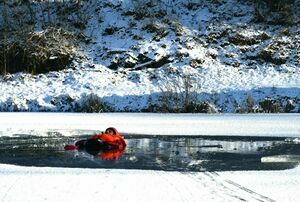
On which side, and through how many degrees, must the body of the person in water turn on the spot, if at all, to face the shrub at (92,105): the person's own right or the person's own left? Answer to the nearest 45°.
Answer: approximately 135° to the person's own right

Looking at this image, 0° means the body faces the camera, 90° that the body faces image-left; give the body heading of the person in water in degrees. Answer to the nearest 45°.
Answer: approximately 45°

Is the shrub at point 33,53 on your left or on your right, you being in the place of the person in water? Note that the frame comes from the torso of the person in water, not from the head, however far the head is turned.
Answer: on your right

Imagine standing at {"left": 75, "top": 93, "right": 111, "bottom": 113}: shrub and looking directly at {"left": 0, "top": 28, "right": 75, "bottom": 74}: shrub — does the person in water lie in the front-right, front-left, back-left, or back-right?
back-left
